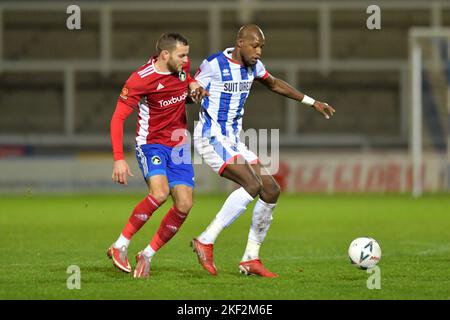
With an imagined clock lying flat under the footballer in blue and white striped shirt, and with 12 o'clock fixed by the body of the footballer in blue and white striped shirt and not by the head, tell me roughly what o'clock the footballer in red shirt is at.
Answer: The footballer in red shirt is roughly at 4 o'clock from the footballer in blue and white striped shirt.

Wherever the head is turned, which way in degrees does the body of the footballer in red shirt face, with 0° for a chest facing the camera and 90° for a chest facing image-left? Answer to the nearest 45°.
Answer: approximately 315°

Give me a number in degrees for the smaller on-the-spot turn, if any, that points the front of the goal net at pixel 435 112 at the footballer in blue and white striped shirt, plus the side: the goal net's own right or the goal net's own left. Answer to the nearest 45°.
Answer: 0° — it already faces them

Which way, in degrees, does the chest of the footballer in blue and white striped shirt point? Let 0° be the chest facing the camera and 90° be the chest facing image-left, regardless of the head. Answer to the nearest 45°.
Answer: approximately 315°

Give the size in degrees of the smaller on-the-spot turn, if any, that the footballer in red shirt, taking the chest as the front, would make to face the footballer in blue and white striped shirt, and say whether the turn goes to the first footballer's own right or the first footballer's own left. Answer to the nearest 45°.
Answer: approximately 45° to the first footballer's own left

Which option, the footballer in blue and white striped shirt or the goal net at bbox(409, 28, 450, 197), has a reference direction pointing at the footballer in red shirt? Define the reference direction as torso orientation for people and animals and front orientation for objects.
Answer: the goal net
